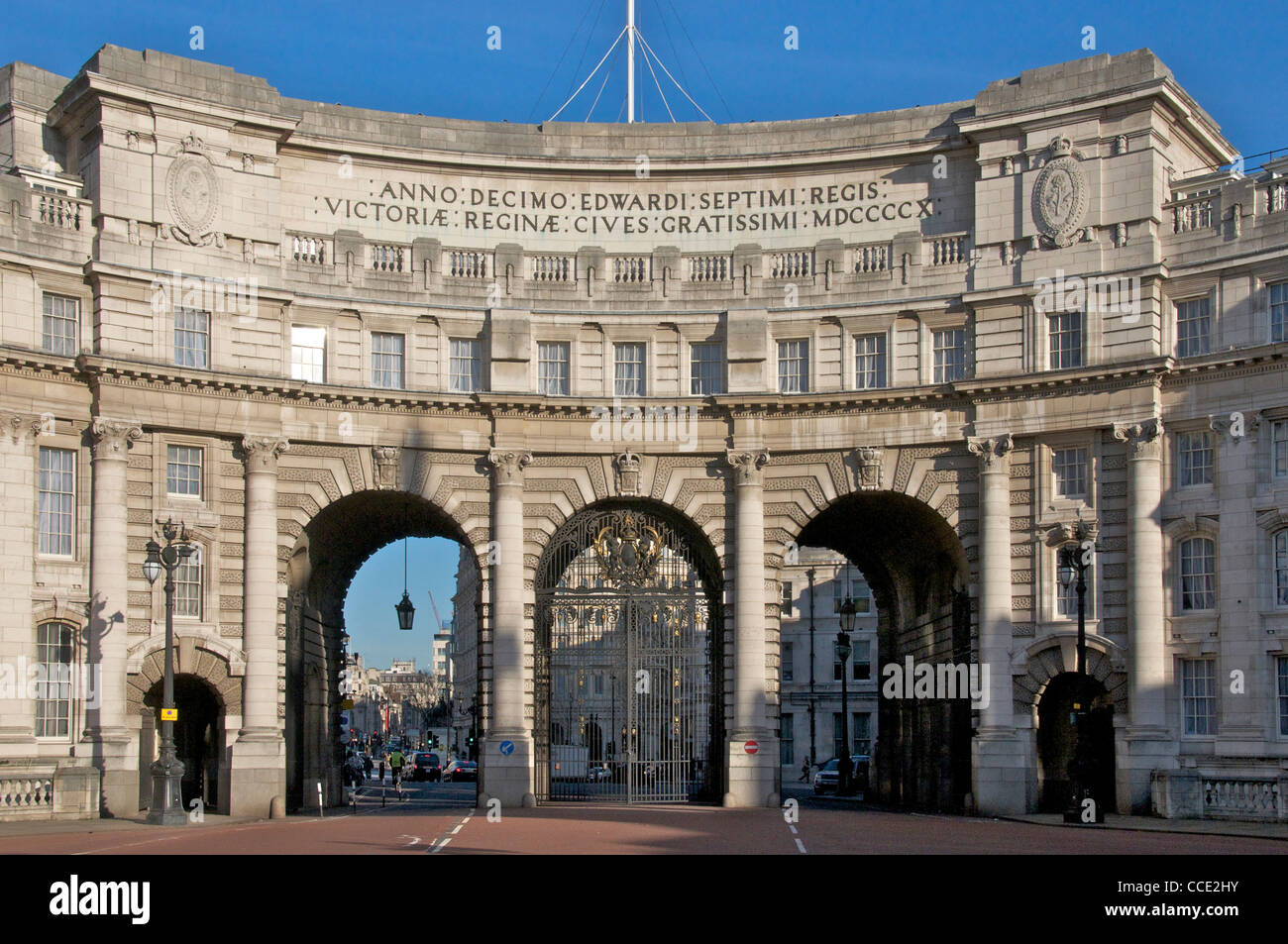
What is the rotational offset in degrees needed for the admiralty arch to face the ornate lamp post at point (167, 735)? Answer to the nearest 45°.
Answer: approximately 45° to its right

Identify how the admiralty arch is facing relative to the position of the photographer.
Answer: facing the viewer

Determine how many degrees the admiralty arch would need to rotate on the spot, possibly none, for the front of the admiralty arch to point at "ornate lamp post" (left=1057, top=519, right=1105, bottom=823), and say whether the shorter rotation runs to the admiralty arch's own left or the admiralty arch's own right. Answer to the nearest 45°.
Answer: approximately 45° to the admiralty arch's own left
